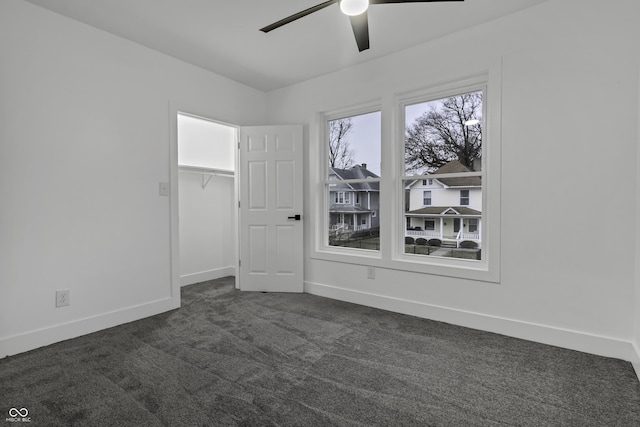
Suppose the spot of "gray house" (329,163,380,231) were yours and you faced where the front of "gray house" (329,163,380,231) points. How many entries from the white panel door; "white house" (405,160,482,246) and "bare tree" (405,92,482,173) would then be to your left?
2

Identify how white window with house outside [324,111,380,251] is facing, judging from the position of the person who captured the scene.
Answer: facing the viewer and to the left of the viewer

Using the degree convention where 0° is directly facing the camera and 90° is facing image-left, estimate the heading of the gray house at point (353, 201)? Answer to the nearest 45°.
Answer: approximately 45°

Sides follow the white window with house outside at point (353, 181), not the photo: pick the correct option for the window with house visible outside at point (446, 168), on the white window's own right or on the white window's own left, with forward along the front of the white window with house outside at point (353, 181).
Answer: on the white window's own left

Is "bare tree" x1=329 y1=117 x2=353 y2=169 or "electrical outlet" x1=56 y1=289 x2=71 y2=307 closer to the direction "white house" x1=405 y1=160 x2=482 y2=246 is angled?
the electrical outlet

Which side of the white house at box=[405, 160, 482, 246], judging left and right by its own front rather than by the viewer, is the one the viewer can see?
front

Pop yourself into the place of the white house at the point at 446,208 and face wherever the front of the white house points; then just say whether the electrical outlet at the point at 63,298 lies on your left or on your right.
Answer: on your right
